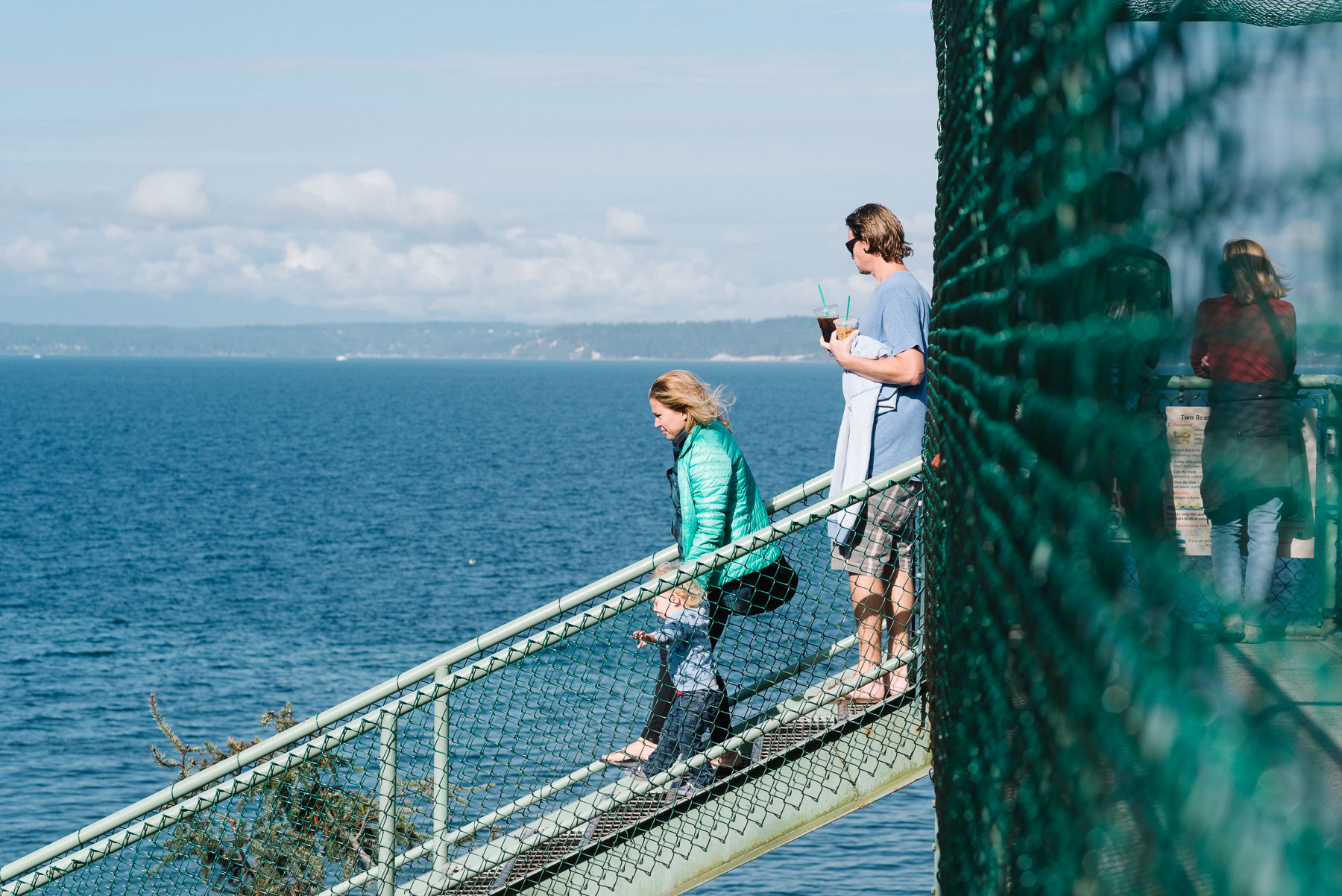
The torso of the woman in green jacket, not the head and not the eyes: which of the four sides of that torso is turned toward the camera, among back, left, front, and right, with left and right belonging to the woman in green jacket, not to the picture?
left

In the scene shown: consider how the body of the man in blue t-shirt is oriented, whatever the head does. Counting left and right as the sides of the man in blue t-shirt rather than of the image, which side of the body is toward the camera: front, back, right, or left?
left

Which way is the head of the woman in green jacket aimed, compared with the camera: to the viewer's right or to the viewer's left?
to the viewer's left

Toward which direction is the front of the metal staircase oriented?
to the viewer's left

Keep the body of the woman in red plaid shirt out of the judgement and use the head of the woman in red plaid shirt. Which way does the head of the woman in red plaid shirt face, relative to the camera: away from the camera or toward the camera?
away from the camera

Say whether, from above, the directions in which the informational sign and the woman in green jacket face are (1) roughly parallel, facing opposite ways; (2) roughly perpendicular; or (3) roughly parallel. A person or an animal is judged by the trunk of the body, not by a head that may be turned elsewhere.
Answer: roughly perpendicular

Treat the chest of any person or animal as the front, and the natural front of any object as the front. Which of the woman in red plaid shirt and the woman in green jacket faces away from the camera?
the woman in red plaid shirt

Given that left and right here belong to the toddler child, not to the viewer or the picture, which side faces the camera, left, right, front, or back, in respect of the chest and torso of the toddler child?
left

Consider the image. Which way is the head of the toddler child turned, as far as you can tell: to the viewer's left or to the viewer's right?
to the viewer's left

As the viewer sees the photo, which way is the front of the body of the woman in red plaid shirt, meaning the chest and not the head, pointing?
away from the camera
